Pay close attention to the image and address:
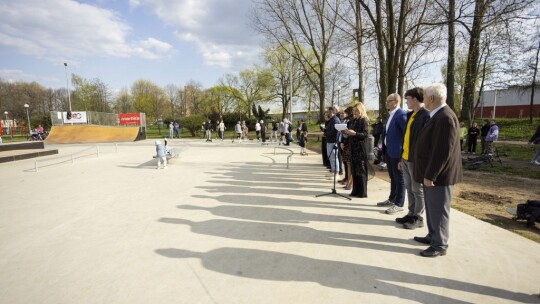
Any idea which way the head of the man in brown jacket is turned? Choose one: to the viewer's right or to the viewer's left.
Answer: to the viewer's left

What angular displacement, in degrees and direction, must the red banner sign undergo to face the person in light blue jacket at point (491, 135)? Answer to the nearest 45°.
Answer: approximately 45° to its left

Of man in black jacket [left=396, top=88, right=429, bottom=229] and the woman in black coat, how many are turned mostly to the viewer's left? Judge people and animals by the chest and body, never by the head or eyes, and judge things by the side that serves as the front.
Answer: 2

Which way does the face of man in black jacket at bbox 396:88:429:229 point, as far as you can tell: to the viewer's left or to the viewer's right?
to the viewer's left

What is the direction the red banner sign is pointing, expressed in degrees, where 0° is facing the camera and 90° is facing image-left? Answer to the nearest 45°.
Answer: approximately 0°

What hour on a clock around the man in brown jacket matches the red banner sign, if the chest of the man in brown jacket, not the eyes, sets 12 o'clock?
The red banner sign is roughly at 1 o'clock from the man in brown jacket.

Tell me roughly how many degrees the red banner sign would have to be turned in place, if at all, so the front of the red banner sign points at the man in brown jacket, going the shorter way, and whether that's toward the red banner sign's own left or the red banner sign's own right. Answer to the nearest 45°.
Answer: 0° — it already faces them

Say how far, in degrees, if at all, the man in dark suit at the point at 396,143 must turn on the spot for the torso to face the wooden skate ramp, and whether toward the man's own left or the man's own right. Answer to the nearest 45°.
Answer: approximately 45° to the man's own right

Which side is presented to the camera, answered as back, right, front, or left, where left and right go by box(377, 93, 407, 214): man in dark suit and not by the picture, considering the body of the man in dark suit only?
left

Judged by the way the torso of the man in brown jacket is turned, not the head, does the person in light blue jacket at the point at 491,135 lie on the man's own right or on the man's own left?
on the man's own right

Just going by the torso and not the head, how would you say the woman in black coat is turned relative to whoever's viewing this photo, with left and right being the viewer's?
facing to the left of the viewer

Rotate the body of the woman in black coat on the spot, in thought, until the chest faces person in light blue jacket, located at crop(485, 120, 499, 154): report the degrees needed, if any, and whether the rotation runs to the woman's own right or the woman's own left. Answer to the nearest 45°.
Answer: approximately 135° to the woman's own right

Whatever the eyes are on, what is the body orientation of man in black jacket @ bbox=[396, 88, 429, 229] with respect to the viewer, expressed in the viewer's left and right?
facing to the left of the viewer

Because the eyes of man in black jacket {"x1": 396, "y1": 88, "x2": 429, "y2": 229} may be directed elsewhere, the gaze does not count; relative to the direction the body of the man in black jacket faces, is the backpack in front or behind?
behind
